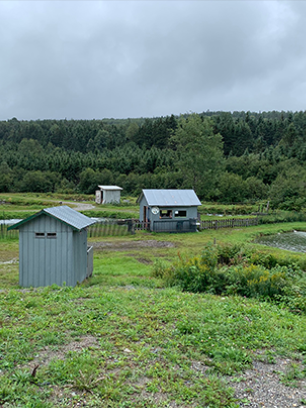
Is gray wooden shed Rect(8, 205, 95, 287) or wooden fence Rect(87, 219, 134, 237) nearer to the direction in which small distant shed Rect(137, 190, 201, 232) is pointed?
the gray wooden shed

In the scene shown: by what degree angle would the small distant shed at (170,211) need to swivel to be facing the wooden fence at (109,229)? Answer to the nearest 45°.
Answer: approximately 45° to its right

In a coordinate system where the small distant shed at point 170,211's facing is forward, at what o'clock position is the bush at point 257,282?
The bush is roughly at 12 o'clock from the small distant shed.

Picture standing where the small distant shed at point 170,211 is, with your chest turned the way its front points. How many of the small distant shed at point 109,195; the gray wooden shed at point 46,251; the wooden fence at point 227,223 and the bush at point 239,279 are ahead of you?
2

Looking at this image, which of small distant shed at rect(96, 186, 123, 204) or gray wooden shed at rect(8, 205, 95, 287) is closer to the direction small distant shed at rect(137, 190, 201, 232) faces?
the gray wooden shed

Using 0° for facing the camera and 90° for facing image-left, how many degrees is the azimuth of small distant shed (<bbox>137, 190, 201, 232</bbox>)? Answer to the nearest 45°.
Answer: approximately 0°

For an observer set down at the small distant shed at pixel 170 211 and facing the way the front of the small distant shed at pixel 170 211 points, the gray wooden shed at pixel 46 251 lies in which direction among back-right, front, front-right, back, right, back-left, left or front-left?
front

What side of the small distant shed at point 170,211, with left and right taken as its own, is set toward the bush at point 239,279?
front

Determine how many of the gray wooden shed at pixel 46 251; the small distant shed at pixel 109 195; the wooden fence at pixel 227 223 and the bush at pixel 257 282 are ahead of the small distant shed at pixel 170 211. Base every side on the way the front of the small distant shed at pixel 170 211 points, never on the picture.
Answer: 2

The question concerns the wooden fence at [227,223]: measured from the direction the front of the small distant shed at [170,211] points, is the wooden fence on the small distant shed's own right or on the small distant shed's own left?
on the small distant shed's own left

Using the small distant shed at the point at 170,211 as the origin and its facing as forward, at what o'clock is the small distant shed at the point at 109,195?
the small distant shed at the point at 109,195 is roughly at 5 o'clock from the small distant shed at the point at 170,211.

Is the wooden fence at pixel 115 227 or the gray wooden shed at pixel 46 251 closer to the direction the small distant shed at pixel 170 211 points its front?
the gray wooden shed
